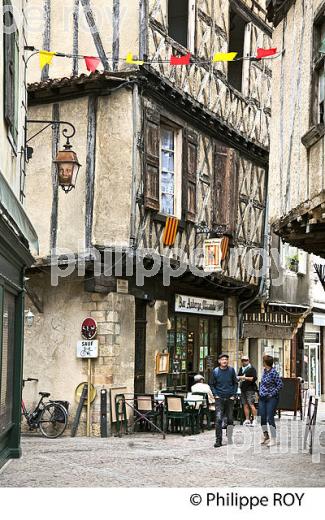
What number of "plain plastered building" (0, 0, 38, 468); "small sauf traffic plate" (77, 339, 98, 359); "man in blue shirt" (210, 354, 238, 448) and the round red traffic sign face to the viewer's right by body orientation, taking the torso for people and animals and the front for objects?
1

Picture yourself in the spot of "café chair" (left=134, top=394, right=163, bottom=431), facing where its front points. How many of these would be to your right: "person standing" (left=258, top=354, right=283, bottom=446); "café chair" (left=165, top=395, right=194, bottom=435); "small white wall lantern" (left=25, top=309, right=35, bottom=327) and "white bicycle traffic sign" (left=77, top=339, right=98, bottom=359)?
2

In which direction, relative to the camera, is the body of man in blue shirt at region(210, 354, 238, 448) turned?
toward the camera

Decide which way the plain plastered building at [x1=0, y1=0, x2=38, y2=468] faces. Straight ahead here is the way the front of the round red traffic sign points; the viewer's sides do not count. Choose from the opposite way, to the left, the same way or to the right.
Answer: to the left

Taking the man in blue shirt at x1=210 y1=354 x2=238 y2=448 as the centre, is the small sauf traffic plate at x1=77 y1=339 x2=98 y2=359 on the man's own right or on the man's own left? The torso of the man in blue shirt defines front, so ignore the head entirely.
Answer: on the man's own right

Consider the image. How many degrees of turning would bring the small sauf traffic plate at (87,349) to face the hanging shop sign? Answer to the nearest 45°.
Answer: approximately 135° to its left

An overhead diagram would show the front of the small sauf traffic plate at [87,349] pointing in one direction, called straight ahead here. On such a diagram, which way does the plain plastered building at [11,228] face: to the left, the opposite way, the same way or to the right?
to the left

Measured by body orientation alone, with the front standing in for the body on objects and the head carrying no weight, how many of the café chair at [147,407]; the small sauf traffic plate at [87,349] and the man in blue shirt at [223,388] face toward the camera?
2
